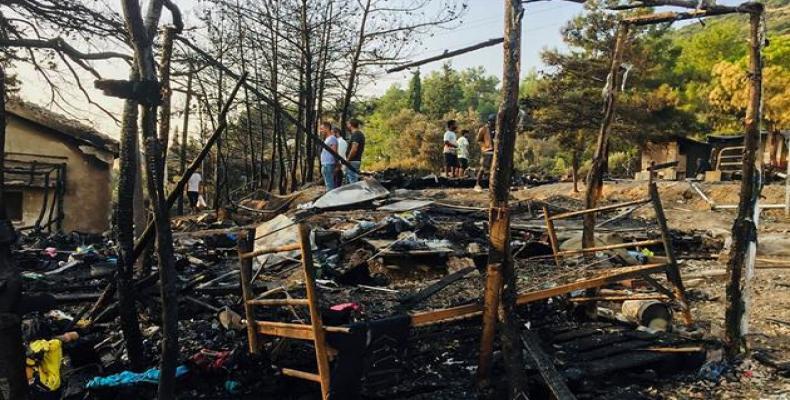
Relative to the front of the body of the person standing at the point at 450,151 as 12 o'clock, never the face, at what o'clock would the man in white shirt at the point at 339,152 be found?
The man in white shirt is roughly at 4 o'clock from the person standing.

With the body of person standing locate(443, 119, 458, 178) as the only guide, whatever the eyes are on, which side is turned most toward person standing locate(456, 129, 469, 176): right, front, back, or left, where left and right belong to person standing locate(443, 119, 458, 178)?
front

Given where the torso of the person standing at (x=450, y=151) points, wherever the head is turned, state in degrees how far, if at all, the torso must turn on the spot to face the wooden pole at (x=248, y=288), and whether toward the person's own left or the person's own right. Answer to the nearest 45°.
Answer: approximately 90° to the person's own right

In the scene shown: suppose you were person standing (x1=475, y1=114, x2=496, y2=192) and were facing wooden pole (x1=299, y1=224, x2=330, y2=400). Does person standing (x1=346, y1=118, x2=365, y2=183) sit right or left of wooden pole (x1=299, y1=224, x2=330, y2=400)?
right
